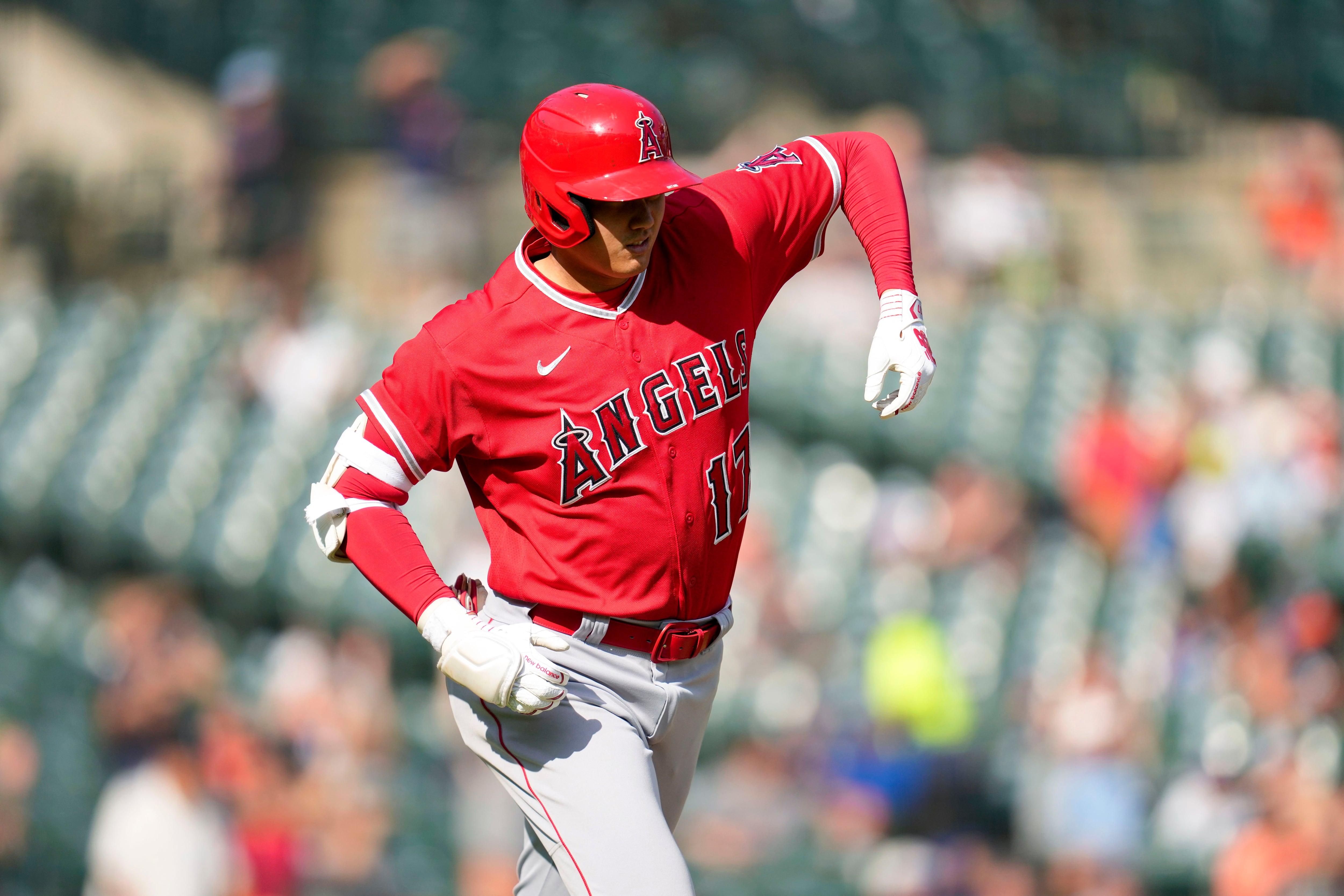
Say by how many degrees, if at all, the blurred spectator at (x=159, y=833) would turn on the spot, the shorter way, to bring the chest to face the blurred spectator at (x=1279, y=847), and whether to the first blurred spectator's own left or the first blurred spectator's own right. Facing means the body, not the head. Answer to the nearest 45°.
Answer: approximately 45° to the first blurred spectator's own left

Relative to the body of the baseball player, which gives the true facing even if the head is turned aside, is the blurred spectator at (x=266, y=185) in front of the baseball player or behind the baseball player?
behind

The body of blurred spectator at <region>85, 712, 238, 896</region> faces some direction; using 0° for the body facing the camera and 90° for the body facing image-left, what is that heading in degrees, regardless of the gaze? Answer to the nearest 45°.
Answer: approximately 315°
